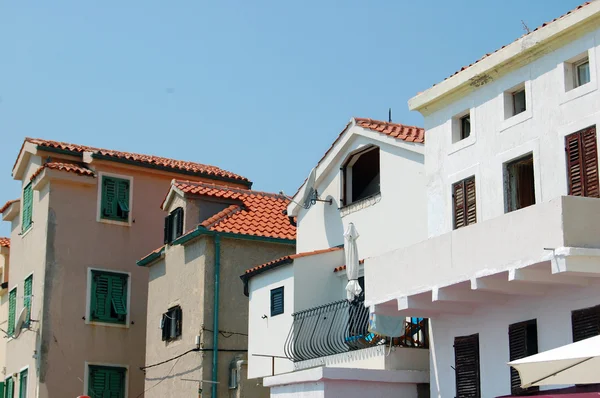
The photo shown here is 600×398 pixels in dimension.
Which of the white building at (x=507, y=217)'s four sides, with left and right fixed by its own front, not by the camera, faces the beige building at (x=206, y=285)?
right

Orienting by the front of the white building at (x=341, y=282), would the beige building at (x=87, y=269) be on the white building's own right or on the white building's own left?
on the white building's own right

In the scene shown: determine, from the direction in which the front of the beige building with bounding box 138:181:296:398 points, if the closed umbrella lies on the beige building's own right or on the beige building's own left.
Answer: on the beige building's own left

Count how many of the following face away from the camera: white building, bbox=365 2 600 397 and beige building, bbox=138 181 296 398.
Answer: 0

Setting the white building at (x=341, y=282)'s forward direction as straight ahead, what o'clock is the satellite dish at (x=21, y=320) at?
The satellite dish is roughly at 3 o'clock from the white building.

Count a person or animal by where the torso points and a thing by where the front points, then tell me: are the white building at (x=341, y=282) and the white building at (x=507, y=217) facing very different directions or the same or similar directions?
same or similar directions

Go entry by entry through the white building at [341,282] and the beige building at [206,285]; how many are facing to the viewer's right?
0

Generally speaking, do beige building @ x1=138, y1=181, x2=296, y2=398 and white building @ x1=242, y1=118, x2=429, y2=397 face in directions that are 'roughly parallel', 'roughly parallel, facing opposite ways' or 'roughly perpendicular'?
roughly parallel

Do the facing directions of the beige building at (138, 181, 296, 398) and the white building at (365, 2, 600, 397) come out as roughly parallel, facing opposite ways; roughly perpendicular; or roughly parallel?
roughly parallel

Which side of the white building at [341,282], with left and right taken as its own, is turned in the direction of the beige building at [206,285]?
right

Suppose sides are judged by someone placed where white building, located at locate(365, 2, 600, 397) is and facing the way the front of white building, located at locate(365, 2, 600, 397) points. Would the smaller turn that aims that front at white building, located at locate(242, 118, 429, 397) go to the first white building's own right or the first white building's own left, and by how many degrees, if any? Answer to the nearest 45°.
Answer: approximately 90° to the first white building's own right

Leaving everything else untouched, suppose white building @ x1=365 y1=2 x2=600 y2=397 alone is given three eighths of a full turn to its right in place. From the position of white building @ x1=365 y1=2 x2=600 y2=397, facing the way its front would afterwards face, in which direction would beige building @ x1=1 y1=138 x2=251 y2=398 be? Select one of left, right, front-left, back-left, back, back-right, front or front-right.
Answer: front-left

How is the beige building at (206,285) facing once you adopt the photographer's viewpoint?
facing the viewer and to the left of the viewer

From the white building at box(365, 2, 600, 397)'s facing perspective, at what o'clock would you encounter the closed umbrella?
The closed umbrella is roughly at 3 o'clock from the white building.
